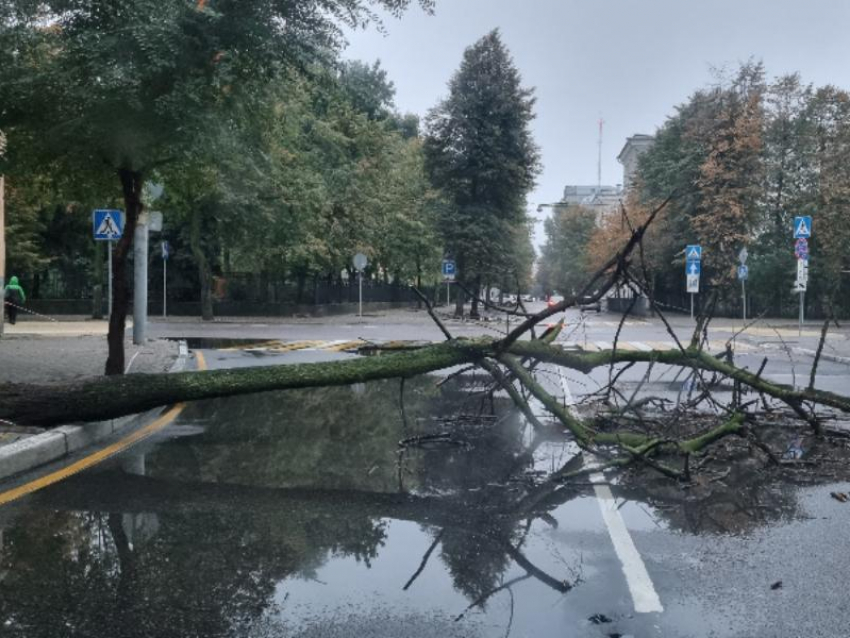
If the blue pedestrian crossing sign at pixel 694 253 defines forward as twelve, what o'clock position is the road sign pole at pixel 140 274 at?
The road sign pole is roughly at 1 o'clock from the blue pedestrian crossing sign.

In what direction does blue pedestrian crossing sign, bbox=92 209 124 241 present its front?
toward the camera

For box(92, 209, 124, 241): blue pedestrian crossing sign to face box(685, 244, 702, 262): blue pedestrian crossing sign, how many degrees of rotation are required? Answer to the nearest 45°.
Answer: approximately 90° to its left

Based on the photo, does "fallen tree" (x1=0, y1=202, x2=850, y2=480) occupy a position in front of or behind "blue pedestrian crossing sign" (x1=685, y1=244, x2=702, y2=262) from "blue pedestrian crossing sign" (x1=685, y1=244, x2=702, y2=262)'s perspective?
in front

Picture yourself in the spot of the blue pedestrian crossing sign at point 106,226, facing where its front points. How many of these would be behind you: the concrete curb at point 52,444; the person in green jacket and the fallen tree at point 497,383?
1

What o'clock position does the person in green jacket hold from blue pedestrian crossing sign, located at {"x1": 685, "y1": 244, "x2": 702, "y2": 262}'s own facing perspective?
The person in green jacket is roughly at 2 o'clock from the blue pedestrian crossing sign.

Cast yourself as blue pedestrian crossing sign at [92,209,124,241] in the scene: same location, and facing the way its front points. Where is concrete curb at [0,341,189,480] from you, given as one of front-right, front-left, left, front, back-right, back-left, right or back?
front

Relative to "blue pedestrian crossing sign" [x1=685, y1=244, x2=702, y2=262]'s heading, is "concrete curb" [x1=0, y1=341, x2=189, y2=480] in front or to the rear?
in front

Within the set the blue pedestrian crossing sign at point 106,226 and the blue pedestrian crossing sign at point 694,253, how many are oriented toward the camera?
2

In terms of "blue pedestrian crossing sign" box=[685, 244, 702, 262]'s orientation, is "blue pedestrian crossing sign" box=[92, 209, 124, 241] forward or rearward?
forward

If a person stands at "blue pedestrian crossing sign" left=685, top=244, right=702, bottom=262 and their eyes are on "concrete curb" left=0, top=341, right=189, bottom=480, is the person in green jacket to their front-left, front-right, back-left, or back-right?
front-right

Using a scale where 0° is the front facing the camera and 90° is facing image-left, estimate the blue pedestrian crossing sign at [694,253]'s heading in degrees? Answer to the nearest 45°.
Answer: approximately 0°
